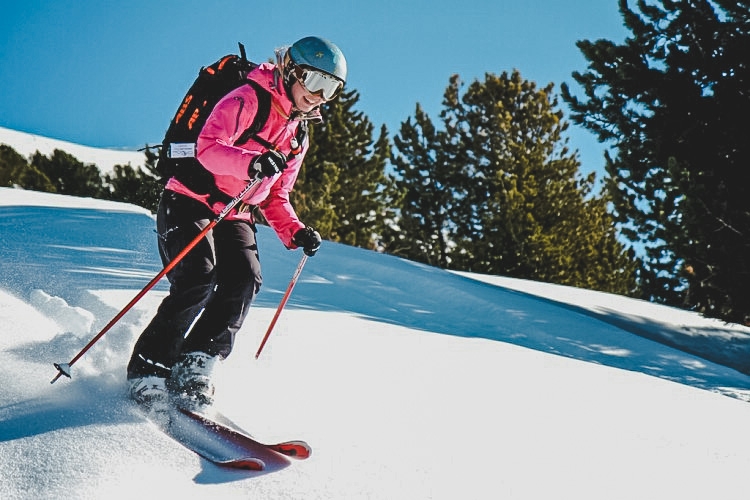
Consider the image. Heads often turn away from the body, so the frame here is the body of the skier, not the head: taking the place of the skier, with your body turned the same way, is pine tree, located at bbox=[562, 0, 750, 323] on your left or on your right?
on your left

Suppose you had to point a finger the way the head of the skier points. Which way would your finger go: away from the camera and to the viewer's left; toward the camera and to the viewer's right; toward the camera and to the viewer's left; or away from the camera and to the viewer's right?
toward the camera and to the viewer's right

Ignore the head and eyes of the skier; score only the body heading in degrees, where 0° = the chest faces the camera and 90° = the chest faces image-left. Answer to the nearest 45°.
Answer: approximately 315°

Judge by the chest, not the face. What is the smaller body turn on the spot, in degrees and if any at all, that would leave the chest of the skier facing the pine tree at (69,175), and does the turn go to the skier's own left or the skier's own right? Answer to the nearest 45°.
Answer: approximately 135° to the skier's own left

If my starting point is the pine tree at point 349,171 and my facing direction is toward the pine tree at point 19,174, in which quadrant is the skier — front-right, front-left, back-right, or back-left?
back-left

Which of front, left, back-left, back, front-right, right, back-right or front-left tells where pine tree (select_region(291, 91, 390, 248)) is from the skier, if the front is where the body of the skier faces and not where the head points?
back-left
